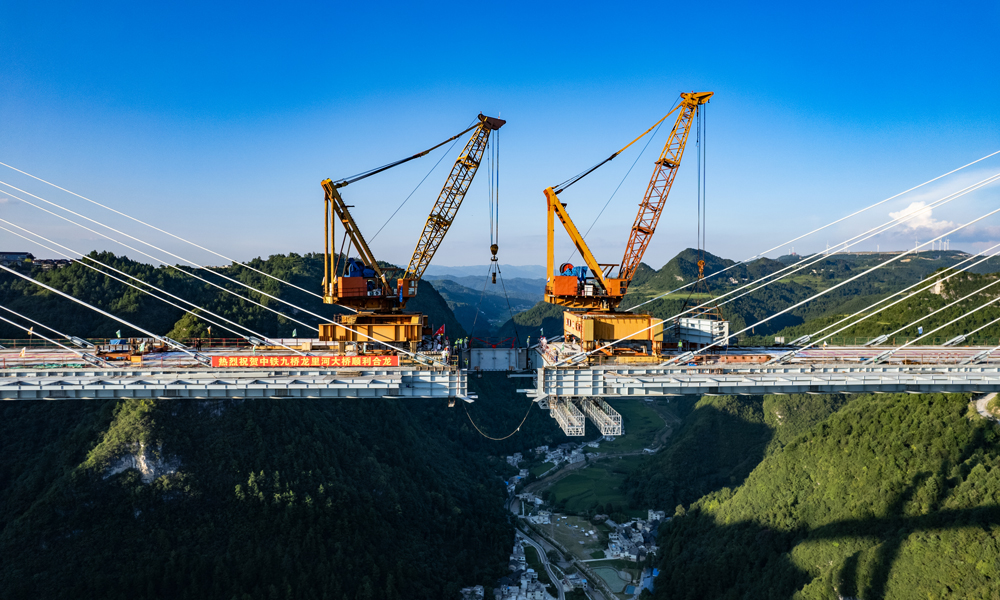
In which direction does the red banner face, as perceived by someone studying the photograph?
facing the viewer
